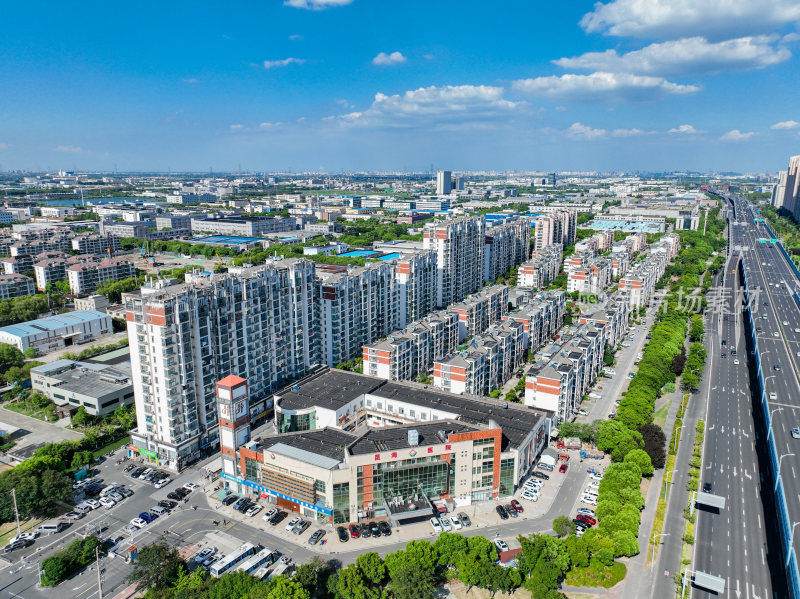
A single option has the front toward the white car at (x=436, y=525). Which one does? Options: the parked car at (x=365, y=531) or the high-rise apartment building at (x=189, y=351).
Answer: the high-rise apartment building

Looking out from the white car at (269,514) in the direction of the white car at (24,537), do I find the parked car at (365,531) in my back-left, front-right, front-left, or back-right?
back-left

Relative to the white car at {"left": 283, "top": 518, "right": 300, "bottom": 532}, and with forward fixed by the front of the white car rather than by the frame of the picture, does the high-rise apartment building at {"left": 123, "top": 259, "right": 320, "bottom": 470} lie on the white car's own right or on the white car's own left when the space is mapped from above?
on the white car's own right

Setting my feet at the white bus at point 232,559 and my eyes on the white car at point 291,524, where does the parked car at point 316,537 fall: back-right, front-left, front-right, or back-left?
front-right

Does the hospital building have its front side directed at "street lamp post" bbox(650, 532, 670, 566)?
no

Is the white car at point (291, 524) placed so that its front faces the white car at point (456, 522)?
no

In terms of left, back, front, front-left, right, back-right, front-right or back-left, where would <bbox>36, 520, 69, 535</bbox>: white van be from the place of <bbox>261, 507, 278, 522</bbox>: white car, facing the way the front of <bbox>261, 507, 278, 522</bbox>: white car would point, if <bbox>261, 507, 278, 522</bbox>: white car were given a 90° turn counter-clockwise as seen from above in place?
back-right

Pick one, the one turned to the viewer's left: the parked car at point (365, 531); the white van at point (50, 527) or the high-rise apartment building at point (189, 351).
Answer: the white van

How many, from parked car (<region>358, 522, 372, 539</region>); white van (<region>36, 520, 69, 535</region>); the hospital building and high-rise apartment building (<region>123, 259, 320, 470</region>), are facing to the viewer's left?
1

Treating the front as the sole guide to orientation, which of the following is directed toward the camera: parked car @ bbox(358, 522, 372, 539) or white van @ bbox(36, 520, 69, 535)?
the parked car

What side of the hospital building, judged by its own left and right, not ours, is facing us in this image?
front

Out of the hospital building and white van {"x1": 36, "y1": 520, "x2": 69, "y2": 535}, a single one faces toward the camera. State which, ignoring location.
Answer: the hospital building

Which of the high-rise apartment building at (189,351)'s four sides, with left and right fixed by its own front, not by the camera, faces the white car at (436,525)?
front
